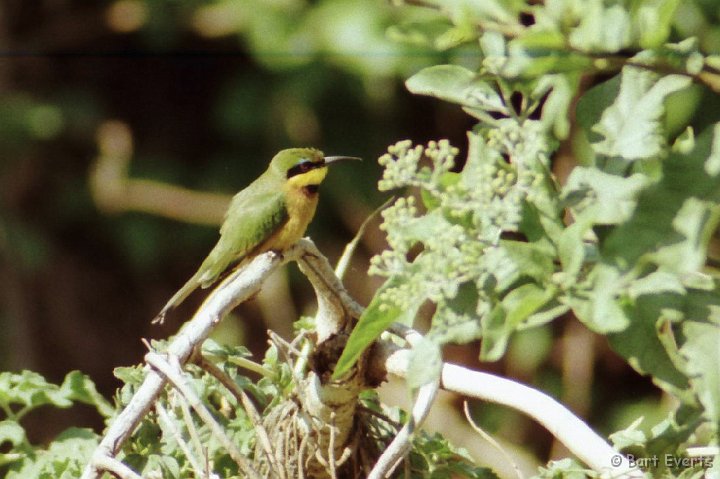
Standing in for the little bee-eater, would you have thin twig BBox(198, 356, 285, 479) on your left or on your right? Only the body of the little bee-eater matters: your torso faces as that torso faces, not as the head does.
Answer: on your right

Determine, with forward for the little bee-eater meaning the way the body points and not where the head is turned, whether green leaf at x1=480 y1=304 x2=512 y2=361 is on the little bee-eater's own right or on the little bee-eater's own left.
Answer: on the little bee-eater's own right

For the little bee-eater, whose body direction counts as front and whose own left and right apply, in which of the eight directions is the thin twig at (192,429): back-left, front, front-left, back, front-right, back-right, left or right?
back

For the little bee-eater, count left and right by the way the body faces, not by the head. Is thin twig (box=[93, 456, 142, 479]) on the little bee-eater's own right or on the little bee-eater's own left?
on the little bee-eater's own right

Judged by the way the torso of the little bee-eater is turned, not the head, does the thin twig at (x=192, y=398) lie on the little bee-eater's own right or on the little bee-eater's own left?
on the little bee-eater's own right

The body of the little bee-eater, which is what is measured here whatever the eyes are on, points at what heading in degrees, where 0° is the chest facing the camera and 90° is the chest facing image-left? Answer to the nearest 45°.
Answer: approximately 270°
